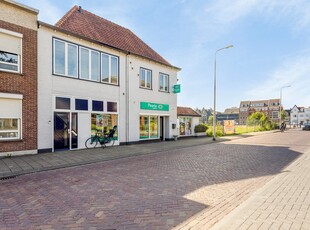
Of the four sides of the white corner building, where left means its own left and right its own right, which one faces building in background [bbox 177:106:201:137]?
left

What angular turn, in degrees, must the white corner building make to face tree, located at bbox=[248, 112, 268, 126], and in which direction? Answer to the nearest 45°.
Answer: approximately 90° to its left

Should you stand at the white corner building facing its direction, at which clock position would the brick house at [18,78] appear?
The brick house is roughly at 3 o'clock from the white corner building.

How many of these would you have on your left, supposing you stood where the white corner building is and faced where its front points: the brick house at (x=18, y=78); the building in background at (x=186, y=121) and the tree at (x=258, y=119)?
2
